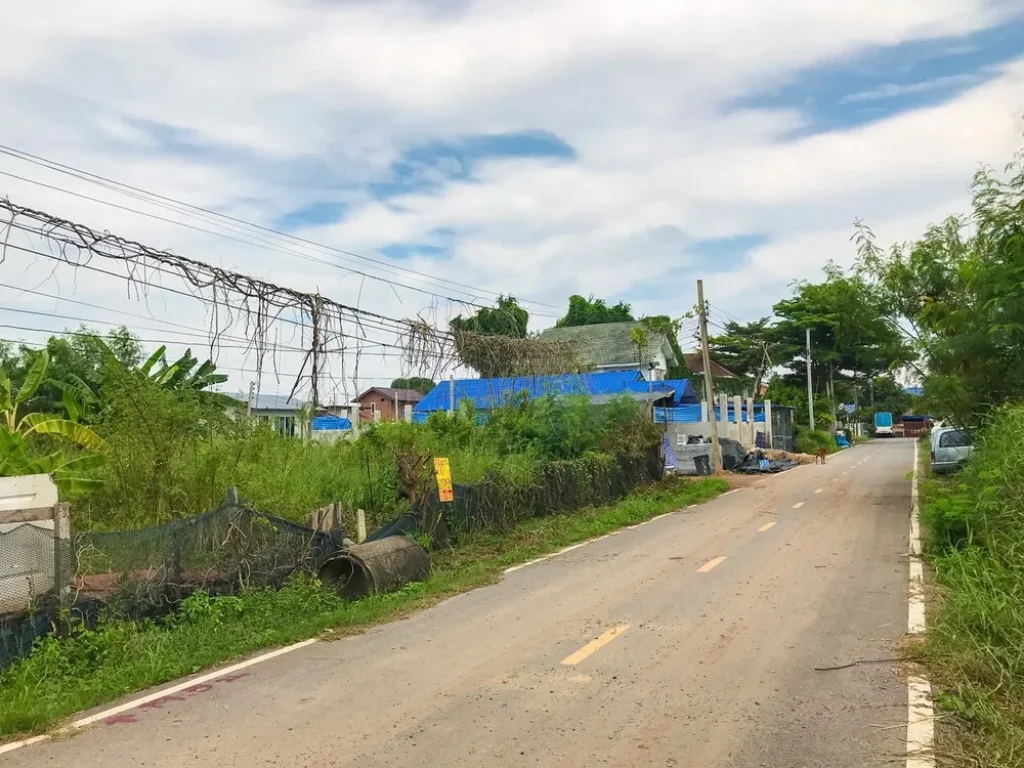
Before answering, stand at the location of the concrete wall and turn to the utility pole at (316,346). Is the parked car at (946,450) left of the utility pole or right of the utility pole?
left

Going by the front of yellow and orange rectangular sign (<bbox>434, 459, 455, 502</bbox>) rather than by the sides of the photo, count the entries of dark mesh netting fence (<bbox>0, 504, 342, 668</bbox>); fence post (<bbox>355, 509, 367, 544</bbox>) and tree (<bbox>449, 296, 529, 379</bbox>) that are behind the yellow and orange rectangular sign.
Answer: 1

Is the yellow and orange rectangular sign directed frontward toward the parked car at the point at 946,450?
no

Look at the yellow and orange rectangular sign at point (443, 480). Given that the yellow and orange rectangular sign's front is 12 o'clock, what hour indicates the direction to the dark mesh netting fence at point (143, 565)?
The dark mesh netting fence is roughly at 1 o'clock from the yellow and orange rectangular sign.

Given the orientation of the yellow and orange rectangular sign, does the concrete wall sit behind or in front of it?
behind

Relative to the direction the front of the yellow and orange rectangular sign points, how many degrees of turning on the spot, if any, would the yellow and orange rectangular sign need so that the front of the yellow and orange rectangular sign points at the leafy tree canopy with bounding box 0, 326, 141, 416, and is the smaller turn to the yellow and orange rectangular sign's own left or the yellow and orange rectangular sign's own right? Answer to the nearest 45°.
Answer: approximately 135° to the yellow and orange rectangular sign's own right

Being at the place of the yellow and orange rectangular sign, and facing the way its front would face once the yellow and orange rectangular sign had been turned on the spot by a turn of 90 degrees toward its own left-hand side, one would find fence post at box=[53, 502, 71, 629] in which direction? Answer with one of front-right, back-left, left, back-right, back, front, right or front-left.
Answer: back-right

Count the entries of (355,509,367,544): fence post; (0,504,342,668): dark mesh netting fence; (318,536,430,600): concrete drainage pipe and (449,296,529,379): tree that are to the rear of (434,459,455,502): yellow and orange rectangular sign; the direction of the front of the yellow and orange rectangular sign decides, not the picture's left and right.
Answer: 1

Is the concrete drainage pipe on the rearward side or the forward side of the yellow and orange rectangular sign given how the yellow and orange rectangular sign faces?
on the forward side

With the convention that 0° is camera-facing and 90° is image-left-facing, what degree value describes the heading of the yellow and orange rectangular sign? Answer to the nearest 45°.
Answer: approximately 0°

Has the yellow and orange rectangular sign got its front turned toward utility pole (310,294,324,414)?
no

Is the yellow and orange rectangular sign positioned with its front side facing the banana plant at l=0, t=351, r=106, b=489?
no

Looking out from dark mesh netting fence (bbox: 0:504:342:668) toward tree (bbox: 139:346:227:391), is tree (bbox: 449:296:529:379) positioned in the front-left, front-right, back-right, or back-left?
front-right

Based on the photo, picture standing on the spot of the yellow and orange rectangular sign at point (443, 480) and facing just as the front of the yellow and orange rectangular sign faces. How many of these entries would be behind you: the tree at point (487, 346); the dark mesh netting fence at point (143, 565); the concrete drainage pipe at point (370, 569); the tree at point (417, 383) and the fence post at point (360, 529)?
2

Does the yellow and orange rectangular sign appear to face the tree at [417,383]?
no

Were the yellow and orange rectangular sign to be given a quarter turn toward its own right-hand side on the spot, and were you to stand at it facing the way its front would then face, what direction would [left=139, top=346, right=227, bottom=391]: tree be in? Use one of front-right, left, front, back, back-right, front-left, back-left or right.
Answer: front-right

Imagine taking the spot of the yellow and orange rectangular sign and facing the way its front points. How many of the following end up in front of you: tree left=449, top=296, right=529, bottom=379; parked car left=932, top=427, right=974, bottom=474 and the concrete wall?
0
